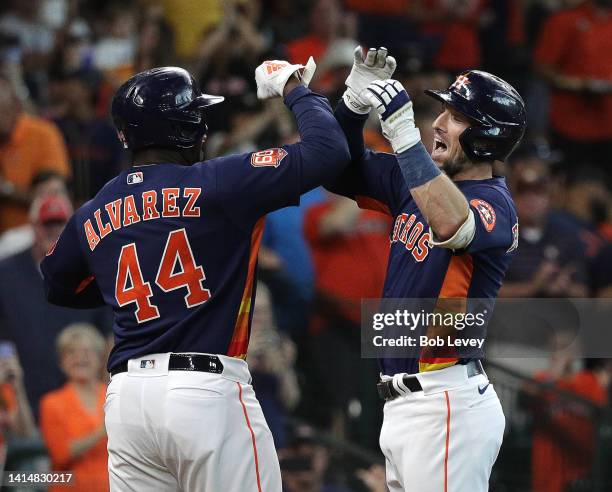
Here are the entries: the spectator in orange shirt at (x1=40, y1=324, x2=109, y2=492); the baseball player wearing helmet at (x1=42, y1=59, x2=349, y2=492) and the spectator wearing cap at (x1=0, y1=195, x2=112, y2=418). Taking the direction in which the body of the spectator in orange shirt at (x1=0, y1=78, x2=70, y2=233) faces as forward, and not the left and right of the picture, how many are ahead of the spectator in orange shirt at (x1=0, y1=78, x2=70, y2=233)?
3

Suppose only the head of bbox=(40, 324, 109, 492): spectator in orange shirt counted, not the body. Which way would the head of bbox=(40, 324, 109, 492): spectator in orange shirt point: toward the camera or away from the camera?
toward the camera

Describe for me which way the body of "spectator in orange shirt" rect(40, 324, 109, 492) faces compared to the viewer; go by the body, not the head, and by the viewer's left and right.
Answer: facing the viewer and to the right of the viewer

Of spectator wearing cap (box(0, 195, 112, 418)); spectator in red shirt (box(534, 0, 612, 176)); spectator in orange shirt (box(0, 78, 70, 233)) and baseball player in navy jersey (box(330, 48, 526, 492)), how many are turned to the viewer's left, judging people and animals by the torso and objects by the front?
1

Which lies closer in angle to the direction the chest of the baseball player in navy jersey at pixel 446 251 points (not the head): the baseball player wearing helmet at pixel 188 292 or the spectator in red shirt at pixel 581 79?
the baseball player wearing helmet

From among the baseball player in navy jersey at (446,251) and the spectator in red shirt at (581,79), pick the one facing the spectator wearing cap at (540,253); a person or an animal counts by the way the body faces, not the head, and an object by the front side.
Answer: the spectator in red shirt

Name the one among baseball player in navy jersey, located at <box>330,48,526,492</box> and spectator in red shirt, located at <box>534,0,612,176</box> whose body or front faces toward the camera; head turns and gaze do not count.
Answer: the spectator in red shirt

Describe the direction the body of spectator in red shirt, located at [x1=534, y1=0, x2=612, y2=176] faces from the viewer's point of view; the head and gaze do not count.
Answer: toward the camera

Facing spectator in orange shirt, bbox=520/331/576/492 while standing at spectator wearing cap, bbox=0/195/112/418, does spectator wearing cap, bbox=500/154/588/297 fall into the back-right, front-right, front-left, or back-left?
front-left

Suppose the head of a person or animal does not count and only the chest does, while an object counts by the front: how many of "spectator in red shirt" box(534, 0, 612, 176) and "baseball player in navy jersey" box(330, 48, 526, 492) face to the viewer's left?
1

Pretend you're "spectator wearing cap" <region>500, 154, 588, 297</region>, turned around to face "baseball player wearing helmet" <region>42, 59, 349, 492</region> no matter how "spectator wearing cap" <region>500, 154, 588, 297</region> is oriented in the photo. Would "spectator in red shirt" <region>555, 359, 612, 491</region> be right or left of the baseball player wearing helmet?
left

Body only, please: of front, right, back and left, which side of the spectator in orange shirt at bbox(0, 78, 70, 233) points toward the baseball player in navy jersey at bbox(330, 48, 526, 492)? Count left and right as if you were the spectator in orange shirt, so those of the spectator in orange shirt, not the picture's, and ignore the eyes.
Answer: front

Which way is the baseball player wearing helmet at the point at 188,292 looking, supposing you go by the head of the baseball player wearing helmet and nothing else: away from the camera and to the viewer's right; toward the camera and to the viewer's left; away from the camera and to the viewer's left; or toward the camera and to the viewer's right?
away from the camera and to the viewer's right

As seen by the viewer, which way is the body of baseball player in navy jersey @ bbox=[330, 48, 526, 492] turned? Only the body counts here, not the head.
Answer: to the viewer's left

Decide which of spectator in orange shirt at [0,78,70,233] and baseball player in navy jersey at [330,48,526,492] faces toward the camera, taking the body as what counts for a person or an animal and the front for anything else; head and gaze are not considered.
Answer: the spectator in orange shirt

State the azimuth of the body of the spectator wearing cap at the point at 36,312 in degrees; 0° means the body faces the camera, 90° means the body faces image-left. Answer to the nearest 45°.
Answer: approximately 315°

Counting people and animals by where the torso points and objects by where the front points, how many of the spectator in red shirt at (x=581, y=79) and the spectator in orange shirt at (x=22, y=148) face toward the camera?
2

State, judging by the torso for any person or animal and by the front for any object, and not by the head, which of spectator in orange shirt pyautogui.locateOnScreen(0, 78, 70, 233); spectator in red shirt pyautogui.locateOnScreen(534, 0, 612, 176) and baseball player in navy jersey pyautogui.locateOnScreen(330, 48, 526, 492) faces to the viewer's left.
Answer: the baseball player in navy jersey

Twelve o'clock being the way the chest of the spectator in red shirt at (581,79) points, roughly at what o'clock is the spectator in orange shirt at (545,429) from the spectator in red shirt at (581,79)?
the spectator in orange shirt at (545,429) is roughly at 12 o'clock from the spectator in red shirt at (581,79).

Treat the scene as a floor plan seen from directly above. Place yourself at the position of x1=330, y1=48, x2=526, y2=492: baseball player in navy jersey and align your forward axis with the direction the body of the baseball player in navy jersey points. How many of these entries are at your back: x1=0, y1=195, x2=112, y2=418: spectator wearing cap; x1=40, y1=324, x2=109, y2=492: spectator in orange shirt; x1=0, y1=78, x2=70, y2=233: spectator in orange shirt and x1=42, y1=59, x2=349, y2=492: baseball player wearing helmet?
0
